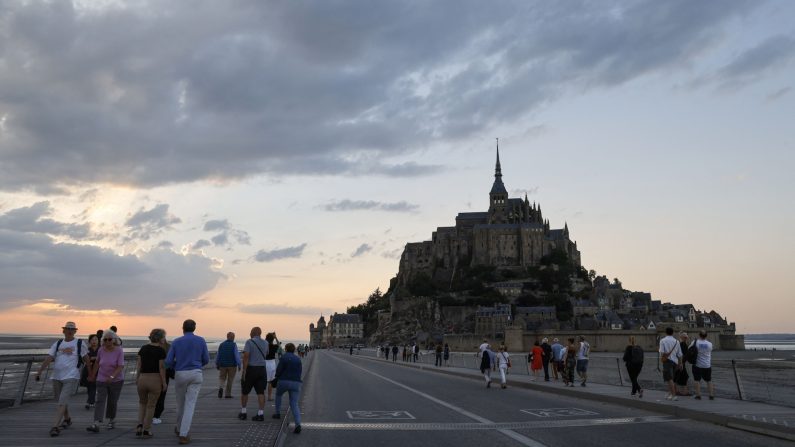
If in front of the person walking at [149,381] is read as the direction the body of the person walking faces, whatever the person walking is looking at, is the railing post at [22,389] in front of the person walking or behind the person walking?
in front

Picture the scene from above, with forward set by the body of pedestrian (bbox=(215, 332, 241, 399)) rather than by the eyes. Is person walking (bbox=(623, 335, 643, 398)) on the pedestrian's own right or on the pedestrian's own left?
on the pedestrian's own right

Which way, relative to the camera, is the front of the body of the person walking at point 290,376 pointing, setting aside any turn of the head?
away from the camera

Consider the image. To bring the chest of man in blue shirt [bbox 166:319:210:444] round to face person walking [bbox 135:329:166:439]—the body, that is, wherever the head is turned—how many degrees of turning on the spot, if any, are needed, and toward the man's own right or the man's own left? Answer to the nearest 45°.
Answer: approximately 45° to the man's own left

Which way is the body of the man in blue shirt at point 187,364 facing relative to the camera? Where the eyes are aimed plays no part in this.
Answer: away from the camera

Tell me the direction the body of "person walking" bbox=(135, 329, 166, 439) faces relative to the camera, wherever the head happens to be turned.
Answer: away from the camera

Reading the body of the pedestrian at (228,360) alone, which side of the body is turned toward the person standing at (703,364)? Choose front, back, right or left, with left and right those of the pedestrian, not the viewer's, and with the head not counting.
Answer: right

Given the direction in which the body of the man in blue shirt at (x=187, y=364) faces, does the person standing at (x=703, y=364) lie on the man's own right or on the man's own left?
on the man's own right

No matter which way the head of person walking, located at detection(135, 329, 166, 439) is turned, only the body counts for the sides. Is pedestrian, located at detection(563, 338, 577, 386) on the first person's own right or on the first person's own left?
on the first person's own right

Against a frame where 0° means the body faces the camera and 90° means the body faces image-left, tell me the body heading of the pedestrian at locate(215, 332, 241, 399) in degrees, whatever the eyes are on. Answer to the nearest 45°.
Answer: approximately 180°

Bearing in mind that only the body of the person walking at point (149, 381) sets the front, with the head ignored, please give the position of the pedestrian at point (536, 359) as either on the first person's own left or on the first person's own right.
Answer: on the first person's own right
